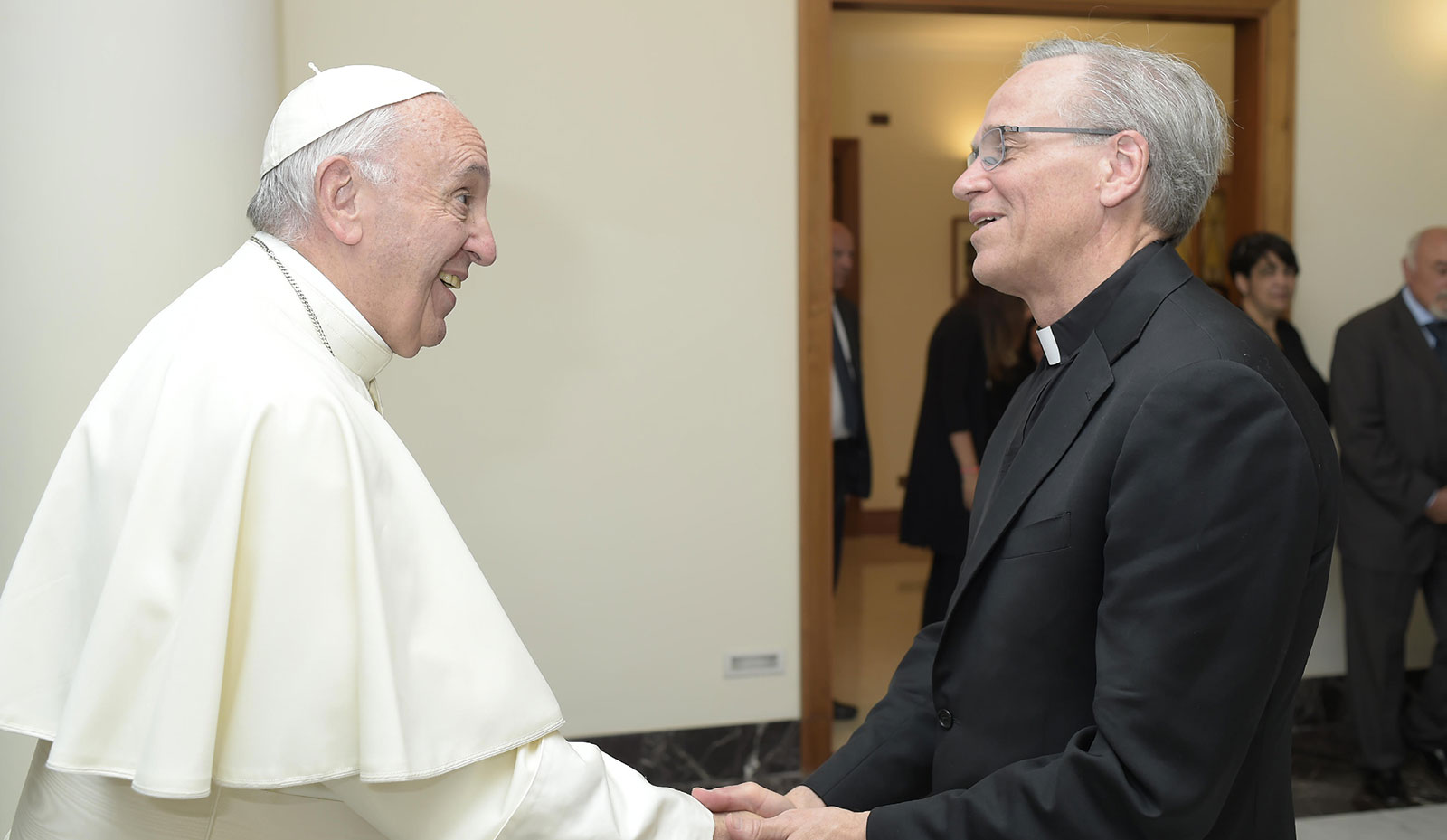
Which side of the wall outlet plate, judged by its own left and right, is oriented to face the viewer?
front

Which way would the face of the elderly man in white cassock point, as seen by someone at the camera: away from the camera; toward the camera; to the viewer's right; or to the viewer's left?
to the viewer's right

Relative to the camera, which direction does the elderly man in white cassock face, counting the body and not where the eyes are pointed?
to the viewer's right

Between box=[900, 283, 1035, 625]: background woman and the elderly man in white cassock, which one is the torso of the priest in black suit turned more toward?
the elderly man in white cassock

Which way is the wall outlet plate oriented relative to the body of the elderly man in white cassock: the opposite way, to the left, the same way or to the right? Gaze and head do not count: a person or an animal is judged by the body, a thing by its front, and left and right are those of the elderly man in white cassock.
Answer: to the right

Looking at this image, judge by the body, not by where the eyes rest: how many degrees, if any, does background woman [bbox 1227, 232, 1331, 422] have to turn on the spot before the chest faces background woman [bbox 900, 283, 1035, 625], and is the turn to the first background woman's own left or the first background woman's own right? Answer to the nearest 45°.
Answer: approximately 135° to the first background woman's own right

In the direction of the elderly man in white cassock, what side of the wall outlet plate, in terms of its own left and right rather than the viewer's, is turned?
front

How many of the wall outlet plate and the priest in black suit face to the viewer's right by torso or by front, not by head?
0

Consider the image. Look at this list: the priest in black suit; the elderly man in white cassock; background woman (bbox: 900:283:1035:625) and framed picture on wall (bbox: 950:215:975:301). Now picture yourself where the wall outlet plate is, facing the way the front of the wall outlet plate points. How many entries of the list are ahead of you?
2

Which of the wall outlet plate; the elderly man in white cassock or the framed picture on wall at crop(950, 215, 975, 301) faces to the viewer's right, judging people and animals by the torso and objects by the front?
the elderly man in white cassock

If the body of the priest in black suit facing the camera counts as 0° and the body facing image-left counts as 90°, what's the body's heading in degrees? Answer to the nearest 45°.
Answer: approximately 90°

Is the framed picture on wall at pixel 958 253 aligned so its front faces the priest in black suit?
yes

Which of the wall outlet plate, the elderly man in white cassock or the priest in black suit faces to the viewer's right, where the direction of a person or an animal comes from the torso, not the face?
the elderly man in white cassock

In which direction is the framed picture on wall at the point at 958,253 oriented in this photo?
toward the camera

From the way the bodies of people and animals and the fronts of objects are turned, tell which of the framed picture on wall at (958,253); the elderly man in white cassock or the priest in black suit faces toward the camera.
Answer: the framed picture on wall

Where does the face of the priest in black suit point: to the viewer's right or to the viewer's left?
to the viewer's left

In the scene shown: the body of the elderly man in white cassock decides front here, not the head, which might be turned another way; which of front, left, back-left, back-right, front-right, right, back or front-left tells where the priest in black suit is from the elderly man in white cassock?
front
